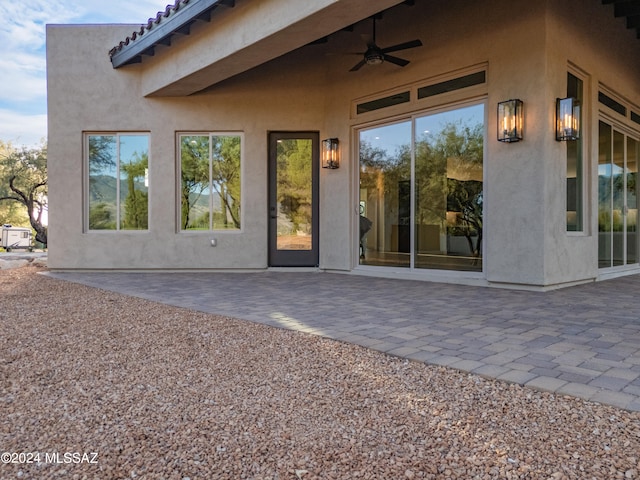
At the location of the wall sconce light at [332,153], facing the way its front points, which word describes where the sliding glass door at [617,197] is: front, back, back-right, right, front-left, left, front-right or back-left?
left

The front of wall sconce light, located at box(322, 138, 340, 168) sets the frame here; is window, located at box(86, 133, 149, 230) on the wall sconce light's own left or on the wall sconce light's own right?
on the wall sconce light's own right

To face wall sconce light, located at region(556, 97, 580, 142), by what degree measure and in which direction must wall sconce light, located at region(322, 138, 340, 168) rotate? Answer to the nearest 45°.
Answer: approximately 45° to its left

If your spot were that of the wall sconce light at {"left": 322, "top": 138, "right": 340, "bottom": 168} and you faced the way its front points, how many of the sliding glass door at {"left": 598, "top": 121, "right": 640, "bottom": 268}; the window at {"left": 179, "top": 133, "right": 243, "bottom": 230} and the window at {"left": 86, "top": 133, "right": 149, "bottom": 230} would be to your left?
1

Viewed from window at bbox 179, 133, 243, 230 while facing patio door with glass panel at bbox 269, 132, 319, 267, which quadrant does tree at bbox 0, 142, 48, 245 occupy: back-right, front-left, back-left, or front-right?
back-left

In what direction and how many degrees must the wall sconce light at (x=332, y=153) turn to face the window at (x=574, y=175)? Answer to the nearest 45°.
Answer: approximately 45° to its left

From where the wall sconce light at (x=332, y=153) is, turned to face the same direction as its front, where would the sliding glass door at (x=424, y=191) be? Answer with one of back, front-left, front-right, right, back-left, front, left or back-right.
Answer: front-left

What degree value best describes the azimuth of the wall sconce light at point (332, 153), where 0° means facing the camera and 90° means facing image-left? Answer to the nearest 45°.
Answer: approximately 0°

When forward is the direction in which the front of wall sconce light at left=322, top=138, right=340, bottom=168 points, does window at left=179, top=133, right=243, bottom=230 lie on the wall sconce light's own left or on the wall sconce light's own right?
on the wall sconce light's own right
